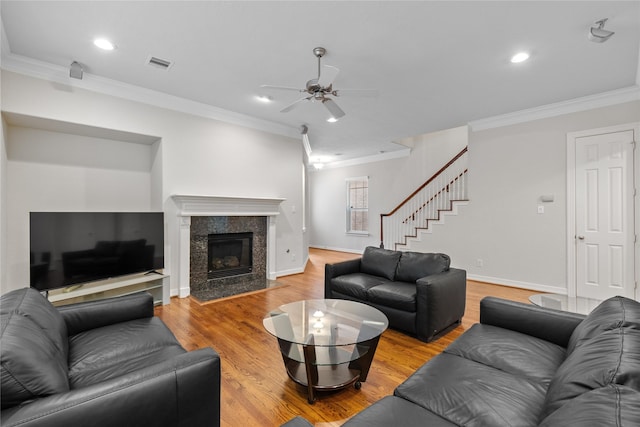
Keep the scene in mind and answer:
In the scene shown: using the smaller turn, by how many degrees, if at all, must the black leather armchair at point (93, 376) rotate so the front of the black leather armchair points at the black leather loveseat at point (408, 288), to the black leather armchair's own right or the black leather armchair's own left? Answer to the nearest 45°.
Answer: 0° — it already faces it

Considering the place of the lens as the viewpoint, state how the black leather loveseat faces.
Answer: facing the viewer and to the left of the viewer

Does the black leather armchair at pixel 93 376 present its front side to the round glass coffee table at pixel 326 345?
yes

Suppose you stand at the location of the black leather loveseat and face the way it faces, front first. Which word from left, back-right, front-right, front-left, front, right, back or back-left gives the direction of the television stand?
front-right

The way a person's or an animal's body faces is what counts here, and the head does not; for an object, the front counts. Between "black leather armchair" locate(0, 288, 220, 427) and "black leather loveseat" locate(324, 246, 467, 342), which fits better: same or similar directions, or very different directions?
very different directions

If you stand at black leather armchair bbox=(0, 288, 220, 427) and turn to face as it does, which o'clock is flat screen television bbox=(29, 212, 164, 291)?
The flat screen television is roughly at 9 o'clock from the black leather armchair.

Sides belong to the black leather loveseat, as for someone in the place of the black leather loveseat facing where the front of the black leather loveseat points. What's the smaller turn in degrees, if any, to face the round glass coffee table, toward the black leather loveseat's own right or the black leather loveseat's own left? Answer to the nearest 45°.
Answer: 0° — it already faces it

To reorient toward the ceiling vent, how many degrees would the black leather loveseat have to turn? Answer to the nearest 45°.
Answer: approximately 45° to its right

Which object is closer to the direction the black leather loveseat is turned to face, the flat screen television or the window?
the flat screen television

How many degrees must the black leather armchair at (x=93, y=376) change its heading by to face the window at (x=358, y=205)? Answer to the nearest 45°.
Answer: approximately 45° to its left

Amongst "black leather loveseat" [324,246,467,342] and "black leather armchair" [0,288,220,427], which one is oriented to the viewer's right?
the black leather armchair

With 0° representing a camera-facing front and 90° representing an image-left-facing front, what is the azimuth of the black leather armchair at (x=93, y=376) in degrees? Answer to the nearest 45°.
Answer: approximately 270°

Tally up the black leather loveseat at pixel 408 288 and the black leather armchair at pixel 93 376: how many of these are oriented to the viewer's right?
1

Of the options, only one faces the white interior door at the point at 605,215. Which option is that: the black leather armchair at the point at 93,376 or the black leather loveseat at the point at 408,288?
the black leather armchair

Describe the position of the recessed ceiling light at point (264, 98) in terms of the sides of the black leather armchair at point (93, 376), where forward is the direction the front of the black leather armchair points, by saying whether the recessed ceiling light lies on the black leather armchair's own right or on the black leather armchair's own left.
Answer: on the black leather armchair's own left

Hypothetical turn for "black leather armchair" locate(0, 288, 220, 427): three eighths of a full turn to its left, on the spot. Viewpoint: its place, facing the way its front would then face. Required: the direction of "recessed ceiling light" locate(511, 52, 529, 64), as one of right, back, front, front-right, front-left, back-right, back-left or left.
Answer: back-right
